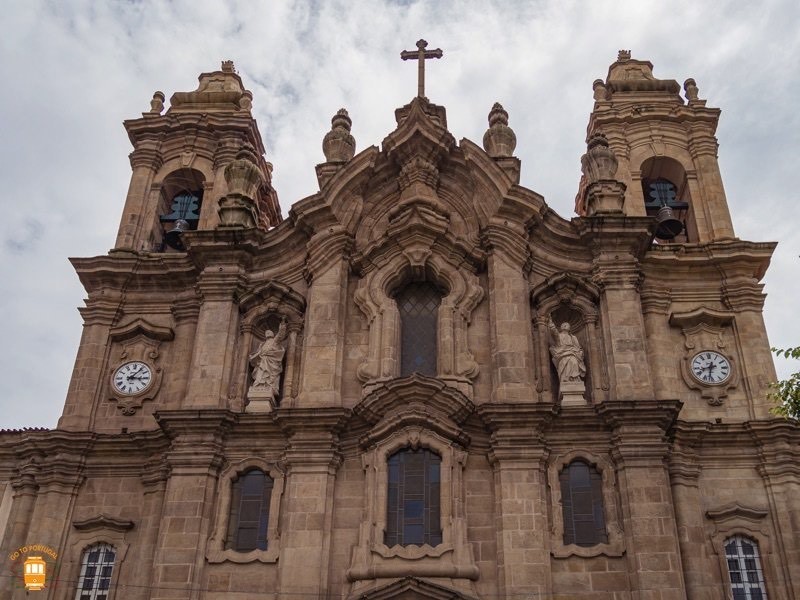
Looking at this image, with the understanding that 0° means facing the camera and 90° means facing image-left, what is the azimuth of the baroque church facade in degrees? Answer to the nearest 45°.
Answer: approximately 0°
